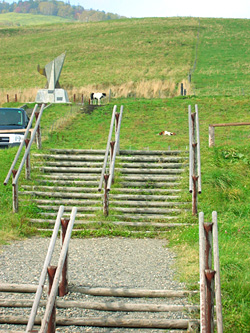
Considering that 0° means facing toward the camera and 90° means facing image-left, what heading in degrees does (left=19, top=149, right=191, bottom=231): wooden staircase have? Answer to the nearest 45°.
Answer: approximately 0°

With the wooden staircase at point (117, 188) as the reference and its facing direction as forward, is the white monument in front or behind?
behind
